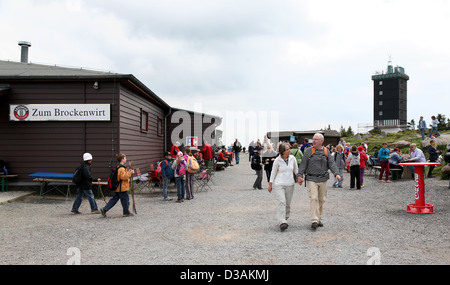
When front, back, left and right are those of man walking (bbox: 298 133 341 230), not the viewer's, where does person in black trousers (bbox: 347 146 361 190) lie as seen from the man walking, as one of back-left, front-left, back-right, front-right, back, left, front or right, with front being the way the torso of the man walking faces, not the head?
back

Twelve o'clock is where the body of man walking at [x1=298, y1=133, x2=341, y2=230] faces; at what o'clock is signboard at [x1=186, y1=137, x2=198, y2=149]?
The signboard is roughly at 5 o'clock from the man walking.

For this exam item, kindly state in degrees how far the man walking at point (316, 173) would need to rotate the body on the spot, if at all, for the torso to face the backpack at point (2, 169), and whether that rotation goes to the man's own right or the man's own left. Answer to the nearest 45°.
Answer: approximately 90° to the man's own right

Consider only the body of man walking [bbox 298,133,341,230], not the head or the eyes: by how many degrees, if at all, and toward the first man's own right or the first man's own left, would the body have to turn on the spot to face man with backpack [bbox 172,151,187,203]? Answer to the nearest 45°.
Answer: approximately 135° to the first man's own right

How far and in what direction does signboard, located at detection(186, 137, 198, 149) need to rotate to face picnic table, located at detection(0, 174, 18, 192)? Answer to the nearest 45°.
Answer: approximately 45° to its right

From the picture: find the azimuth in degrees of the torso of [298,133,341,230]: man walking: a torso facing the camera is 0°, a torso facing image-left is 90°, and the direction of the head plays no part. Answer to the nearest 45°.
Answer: approximately 0°
